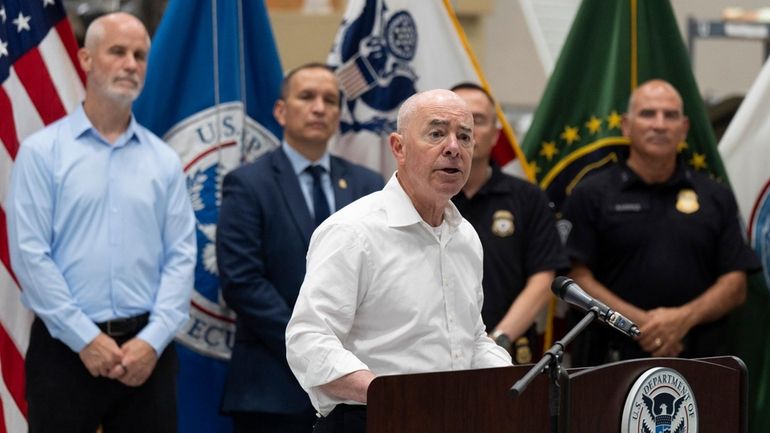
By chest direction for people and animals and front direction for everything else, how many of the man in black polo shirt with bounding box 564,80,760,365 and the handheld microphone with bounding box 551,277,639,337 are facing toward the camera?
1

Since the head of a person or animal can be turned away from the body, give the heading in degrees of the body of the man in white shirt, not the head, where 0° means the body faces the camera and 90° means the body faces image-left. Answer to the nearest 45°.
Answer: approximately 315°

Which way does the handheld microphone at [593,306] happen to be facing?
to the viewer's left

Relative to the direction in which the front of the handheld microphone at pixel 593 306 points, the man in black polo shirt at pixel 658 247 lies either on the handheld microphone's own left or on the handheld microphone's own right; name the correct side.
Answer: on the handheld microphone's own right

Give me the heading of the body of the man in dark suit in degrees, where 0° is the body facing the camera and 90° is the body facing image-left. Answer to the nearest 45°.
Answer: approximately 315°

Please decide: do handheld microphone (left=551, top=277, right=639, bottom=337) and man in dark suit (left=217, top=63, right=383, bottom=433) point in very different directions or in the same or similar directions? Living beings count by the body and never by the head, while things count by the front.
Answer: very different directions

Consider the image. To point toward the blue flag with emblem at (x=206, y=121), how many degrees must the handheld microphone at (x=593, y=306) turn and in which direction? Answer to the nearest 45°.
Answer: approximately 45° to its right

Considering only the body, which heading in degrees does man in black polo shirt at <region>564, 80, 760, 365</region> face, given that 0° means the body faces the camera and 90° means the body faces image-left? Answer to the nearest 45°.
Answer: approximately 0°

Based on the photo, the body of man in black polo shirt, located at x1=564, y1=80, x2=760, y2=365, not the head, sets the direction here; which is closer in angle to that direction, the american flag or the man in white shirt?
the man in white shirt

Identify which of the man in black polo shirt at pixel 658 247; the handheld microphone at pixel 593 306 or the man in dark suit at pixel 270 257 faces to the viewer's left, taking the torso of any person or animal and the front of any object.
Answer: the handheld microphone

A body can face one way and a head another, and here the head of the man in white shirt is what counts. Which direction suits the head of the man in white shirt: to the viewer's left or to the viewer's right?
to the viewer's right

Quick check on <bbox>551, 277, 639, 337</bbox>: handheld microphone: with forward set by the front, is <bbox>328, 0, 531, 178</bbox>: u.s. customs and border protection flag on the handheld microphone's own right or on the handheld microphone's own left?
on the handheld microphone's own right

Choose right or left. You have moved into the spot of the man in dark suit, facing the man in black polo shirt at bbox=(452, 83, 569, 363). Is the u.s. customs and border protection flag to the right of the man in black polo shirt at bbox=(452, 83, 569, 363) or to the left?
left
